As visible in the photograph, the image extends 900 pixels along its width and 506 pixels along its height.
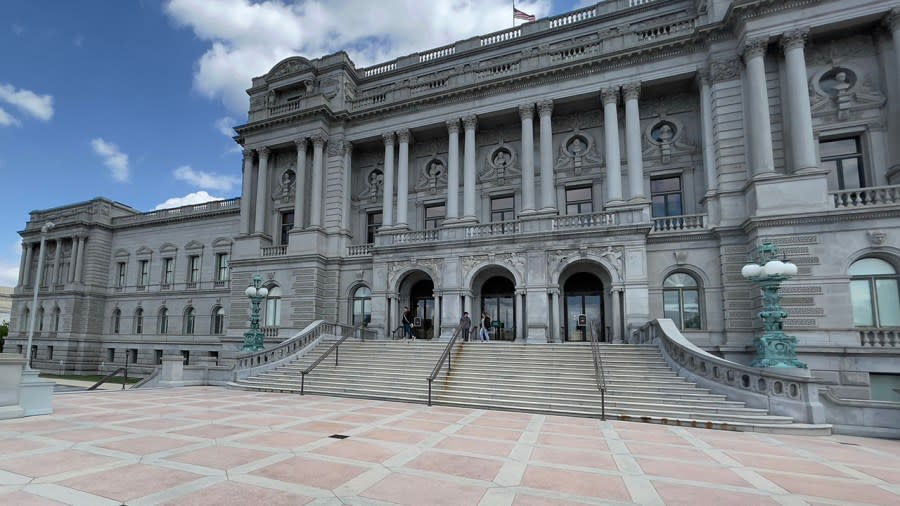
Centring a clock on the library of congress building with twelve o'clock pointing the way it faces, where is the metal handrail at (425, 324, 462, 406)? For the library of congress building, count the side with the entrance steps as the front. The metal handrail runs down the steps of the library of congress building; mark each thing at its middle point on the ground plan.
The metal handrail is roughly at 12 o'clock from the library of congress building.

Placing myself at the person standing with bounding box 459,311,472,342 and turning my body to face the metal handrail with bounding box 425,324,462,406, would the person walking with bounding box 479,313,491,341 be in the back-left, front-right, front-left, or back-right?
back-left

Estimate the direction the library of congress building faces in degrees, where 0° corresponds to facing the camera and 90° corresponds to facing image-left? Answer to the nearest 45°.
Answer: approximately 45°
